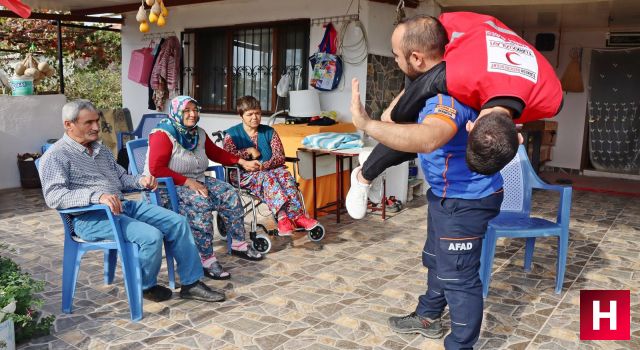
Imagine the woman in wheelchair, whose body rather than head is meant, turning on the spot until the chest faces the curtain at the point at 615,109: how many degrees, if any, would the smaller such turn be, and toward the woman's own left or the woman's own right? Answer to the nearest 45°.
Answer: approximately 90° to the woman's own left

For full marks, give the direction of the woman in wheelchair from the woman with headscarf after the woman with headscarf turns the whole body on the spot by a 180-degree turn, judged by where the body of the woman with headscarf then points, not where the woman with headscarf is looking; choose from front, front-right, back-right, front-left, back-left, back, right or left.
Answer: right

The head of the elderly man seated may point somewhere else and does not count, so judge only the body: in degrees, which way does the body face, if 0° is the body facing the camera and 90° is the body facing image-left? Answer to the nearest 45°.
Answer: approximately 315°

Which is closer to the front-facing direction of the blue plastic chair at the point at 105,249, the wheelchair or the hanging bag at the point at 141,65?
the wheelchair

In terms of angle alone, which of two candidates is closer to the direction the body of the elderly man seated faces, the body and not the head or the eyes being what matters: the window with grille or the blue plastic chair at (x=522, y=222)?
the blue plastic chair

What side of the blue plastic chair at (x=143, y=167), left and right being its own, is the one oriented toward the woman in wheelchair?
left

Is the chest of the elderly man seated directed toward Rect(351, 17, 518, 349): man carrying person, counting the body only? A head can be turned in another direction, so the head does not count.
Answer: yes

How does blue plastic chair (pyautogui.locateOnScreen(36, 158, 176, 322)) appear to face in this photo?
to the viewer's right

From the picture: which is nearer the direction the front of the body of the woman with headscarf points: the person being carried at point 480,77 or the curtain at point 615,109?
the person being carried

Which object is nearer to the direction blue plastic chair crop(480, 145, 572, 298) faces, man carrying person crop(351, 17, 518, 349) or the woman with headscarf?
the man carrying person

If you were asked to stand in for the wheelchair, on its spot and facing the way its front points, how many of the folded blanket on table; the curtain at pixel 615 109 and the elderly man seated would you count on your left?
2

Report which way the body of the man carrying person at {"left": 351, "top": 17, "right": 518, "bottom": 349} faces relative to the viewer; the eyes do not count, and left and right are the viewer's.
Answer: facing to the left of the viewer

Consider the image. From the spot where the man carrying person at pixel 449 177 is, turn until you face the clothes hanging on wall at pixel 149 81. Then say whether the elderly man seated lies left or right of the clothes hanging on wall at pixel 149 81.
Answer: left

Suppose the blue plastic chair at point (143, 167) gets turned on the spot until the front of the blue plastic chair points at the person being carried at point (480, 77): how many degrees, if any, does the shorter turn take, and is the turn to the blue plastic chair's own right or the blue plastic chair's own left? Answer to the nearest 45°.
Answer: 0° — it already faces them

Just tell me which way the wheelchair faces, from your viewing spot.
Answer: facing the viewer and to the right of the viewer

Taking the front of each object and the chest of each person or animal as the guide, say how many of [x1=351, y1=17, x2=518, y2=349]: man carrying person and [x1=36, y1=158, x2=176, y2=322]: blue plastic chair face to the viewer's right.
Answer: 1
